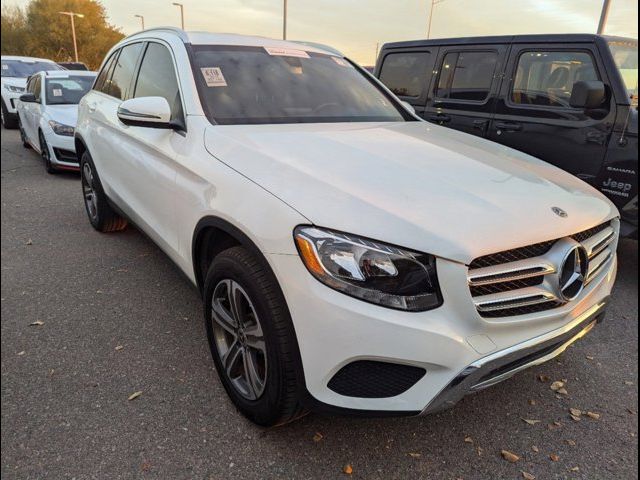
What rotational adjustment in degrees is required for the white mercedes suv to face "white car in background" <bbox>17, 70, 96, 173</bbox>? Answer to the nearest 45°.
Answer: approximately 180°

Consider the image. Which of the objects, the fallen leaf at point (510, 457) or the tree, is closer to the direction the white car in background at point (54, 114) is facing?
the fallen leaf

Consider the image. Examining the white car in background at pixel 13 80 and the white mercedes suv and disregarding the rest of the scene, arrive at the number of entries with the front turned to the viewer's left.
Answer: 0

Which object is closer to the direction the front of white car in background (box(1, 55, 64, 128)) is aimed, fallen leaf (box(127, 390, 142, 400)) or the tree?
the fallen leaf

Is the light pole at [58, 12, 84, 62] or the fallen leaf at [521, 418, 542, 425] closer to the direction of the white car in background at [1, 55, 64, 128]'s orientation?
the fallen leaf

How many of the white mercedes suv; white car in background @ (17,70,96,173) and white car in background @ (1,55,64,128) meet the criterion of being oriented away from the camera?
0

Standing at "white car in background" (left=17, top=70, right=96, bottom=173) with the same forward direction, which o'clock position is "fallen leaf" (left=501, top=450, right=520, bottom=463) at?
The fallen leaf is roughly at 1 o'clock from the white car in background.

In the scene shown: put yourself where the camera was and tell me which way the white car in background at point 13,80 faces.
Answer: facing the viewer and to the right of the viewer

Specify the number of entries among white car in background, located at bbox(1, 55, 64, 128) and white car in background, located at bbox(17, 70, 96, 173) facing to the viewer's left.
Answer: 0
